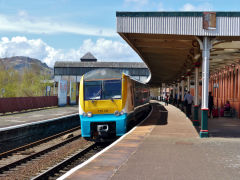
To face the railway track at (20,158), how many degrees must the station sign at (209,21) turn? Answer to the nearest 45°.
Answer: approximately 90° to its right

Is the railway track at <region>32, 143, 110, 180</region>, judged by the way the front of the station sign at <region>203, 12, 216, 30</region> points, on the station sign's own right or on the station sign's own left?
on the station sign's own right

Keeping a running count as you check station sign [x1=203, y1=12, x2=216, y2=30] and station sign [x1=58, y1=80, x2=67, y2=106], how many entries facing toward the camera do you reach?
2

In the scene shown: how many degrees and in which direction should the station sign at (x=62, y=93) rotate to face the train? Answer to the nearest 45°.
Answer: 0° — it already faces it

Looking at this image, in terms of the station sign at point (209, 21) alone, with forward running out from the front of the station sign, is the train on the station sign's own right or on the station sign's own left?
on the station sign's own right

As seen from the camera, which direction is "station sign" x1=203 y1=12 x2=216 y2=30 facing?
toward the camera

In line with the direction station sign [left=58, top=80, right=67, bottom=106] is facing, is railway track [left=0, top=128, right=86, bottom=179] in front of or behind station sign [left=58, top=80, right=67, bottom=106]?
in front

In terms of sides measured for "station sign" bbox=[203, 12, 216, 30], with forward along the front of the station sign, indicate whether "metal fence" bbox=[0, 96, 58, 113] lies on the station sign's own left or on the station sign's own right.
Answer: on the station sign's own right

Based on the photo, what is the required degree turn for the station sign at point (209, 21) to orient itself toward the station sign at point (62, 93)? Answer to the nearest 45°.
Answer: approximately 135° to its right

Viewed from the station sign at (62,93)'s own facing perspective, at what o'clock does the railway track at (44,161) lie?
The railway track is roughly at 12 o'clock from the station sign.

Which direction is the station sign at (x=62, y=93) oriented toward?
toward the camera

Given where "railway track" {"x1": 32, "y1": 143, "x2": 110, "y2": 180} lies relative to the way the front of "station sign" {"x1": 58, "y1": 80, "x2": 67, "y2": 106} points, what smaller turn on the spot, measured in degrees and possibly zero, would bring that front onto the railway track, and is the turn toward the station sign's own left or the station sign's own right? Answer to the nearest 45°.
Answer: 0° — it already faces it

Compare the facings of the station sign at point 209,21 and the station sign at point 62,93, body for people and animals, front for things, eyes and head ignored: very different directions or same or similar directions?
same or similar directions
